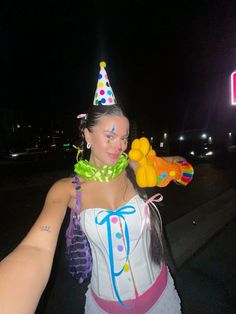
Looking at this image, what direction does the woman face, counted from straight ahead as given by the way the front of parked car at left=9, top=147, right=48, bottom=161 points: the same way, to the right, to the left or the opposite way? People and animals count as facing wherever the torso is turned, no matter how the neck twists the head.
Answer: to the left

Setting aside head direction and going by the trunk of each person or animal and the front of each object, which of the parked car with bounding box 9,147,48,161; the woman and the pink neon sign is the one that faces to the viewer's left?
the parked car

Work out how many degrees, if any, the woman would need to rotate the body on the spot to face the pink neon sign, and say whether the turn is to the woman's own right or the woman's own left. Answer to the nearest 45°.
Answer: approximately 135° to the woman's own left

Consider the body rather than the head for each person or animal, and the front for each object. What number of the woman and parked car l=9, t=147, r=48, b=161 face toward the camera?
1

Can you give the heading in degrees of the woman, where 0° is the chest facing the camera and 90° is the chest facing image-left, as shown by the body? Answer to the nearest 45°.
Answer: approximately 0°

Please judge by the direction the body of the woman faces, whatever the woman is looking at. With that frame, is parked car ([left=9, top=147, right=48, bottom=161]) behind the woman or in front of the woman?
behind

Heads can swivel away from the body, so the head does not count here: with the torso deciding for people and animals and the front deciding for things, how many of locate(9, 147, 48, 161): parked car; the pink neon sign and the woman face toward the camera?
2

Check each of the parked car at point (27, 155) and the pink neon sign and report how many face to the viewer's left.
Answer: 1

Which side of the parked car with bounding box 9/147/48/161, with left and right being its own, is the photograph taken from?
left

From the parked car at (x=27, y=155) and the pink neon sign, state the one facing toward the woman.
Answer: the pink neon sign
